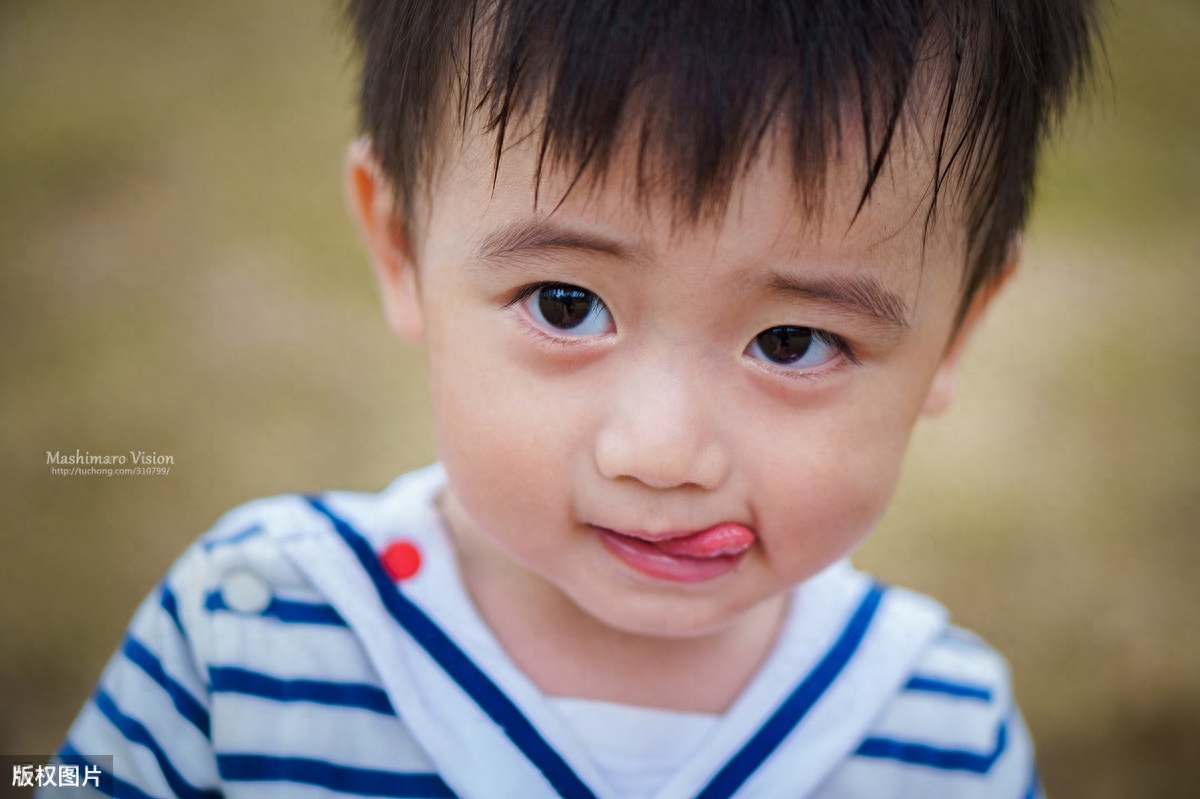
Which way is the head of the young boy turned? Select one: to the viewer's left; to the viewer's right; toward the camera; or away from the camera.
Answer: toward the camera

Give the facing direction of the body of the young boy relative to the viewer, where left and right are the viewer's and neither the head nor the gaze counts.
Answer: facing the viewer
